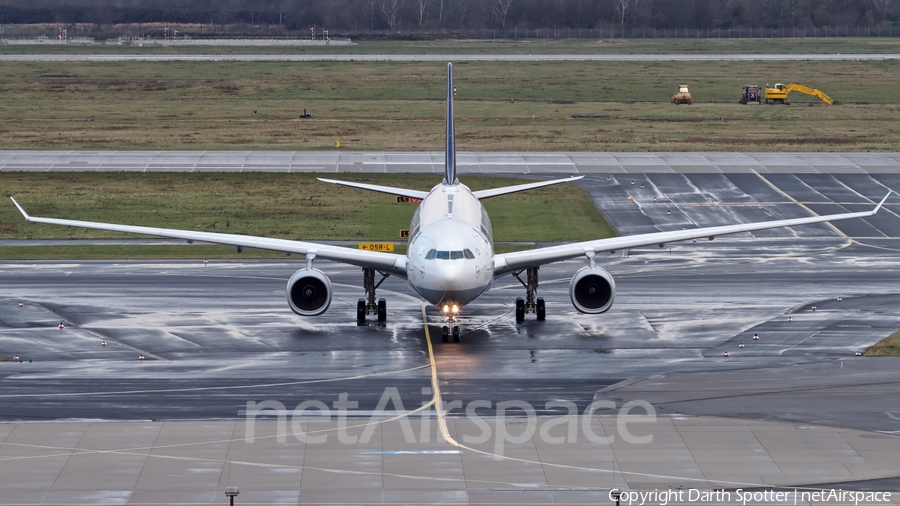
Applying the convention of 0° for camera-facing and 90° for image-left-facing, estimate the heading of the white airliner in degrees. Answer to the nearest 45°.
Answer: approximately 0°
